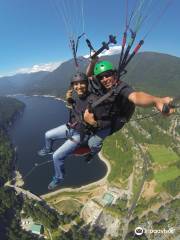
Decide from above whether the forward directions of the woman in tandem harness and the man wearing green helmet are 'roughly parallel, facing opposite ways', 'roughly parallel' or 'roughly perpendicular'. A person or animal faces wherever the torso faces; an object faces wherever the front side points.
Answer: roughly parallel

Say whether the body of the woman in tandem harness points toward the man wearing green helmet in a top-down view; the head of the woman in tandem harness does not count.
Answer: no

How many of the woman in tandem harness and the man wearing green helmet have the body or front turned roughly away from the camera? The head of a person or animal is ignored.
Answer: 0

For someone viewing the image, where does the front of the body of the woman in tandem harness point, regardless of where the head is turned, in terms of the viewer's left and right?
facing the viewer and to the left of the viewer

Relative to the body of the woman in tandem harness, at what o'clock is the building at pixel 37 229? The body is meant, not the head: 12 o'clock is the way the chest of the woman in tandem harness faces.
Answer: The building is roughly at 4 o'clock from the woman in tandem harness.

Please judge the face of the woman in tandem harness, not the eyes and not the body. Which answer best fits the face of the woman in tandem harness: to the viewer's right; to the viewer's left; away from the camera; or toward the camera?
toward the camera
